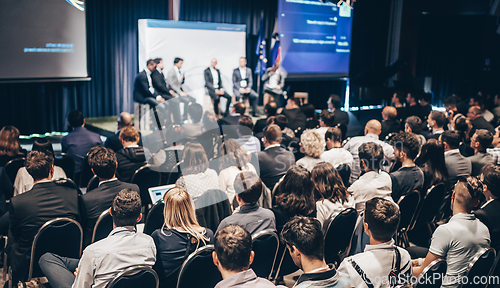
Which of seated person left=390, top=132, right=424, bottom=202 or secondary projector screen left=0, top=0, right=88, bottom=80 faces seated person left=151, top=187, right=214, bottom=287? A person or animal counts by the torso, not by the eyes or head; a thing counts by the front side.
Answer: the secondary projector screen

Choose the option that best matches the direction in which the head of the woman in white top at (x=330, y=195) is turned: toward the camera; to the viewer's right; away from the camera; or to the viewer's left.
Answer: away from the camera

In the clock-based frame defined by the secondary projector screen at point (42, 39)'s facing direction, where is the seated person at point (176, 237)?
The seated person is roughly at 12 o'clock from the secondary projector screen.

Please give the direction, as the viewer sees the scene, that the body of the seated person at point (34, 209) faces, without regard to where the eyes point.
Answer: away from the camera

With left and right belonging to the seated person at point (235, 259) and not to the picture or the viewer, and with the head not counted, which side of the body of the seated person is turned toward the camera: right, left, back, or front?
back

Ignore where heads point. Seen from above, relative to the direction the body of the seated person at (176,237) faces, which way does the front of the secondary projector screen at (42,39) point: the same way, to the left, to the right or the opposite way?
the opposite way

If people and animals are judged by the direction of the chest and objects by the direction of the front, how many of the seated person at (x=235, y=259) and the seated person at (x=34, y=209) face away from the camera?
2

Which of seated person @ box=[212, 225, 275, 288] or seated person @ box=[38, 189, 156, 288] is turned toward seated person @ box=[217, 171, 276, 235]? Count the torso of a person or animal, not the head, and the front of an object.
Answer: seated person @ box=[212, 225, 275, 288]

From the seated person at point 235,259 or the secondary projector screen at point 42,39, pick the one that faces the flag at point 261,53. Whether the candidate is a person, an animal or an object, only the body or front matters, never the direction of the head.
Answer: the seated person

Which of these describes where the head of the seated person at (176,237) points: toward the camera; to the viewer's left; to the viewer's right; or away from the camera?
away from the camera

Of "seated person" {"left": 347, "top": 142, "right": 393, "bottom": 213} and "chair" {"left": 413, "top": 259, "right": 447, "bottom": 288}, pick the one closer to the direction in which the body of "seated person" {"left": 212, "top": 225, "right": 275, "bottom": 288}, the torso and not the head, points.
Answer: the seated person

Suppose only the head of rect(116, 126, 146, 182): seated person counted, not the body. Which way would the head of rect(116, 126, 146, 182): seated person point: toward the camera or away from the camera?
away from the camera

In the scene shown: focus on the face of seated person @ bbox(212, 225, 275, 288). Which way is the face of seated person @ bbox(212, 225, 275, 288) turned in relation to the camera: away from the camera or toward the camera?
away from the camera

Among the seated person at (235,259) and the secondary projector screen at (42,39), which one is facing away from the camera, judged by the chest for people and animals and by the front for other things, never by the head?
the seated person
